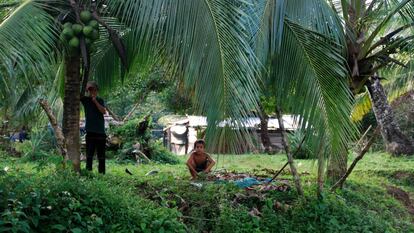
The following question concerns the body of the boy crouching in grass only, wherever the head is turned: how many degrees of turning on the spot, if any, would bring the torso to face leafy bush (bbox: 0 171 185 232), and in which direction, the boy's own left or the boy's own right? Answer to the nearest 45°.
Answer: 0° — they already face it

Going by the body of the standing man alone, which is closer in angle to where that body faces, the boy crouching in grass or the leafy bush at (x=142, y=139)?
the boy crouching in grass

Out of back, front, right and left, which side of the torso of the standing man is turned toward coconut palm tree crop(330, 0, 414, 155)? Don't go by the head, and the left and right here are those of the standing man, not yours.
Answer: left

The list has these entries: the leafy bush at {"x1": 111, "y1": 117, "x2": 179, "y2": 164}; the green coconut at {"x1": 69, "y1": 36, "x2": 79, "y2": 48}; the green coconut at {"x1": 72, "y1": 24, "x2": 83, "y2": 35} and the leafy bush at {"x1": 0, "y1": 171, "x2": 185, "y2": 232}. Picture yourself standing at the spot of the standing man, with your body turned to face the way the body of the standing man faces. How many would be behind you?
1

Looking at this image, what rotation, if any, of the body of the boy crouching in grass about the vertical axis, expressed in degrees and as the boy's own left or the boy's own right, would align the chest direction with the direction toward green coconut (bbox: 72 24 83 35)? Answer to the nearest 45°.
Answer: approximately 45° to the boy's own right

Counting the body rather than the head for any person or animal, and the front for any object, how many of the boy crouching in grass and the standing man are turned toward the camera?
2

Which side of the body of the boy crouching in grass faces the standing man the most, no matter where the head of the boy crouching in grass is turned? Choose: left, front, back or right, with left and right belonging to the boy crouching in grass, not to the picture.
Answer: right

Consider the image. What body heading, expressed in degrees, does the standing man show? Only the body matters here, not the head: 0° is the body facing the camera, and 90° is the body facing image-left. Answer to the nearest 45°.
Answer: approximately 0°

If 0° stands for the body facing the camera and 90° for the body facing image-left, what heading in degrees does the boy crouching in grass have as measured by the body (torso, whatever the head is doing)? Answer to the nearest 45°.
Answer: approximately 0°

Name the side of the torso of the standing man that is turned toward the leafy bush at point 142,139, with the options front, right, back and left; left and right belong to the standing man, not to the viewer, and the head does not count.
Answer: back
